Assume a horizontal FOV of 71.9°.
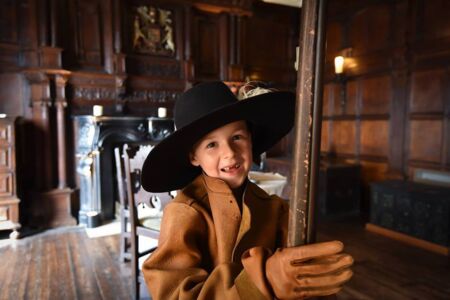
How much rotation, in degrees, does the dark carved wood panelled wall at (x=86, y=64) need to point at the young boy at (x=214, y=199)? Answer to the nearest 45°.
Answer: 0° — it already faces them

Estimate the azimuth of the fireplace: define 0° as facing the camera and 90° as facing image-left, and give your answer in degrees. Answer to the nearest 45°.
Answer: approximately 0°

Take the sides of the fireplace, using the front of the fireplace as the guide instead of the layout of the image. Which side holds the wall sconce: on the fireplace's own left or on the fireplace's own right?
on the fireplace's own left

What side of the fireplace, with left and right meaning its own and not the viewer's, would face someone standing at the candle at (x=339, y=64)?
left

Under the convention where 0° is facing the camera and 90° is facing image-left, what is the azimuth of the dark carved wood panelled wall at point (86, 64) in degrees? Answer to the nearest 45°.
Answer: approximately 0°

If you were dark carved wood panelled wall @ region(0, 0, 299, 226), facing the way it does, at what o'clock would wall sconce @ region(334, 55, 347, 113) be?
The wall sconce is roughly at 9 o'clock from the dark carved wood panelled wall.

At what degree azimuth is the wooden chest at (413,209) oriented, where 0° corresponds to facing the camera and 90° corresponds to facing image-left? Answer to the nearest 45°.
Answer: approximately 45°

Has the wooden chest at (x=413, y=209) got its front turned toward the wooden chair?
yes
